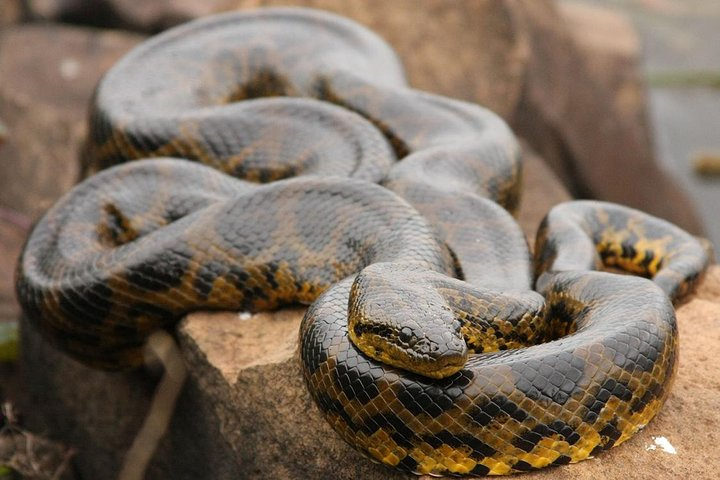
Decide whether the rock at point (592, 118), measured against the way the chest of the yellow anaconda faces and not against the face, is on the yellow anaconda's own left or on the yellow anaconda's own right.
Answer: on the yellow anaconda's own left

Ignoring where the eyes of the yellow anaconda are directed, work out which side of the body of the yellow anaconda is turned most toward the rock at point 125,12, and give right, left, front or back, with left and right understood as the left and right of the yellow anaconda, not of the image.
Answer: back

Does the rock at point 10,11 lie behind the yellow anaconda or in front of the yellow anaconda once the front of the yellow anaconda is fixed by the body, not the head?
behind

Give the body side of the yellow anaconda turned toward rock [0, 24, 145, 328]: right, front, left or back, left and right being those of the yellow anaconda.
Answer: back
